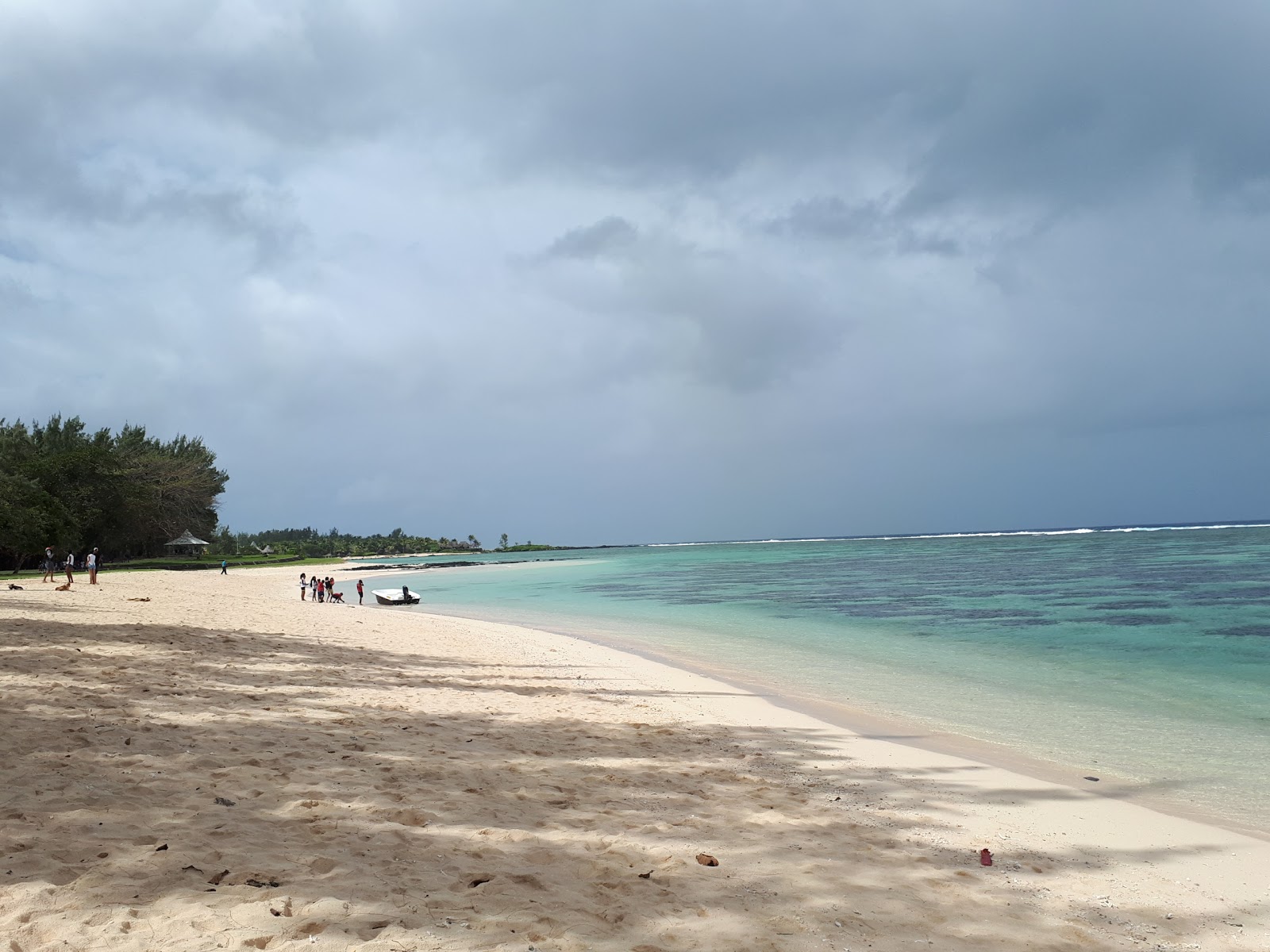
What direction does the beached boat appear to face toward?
to the viewer's left
